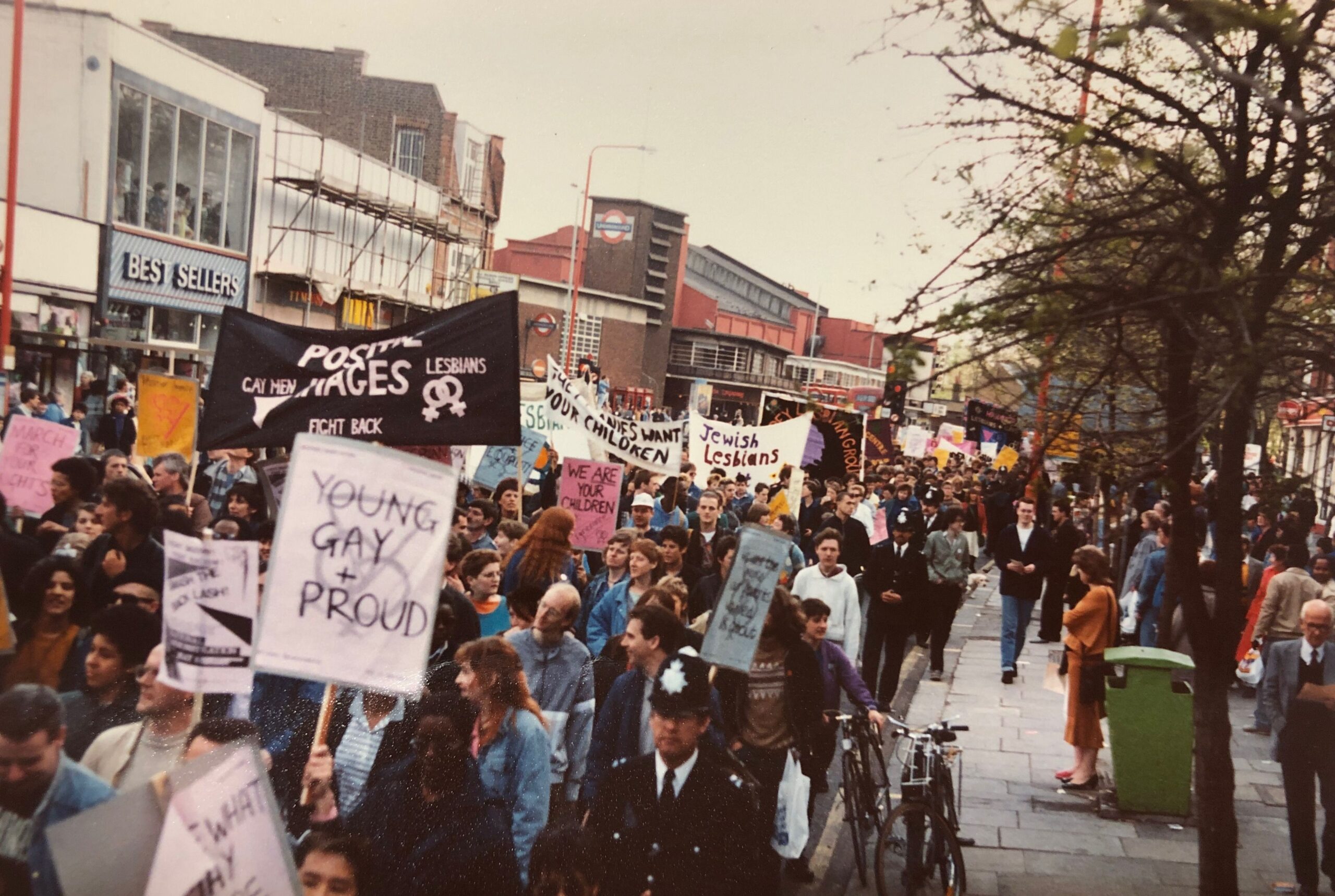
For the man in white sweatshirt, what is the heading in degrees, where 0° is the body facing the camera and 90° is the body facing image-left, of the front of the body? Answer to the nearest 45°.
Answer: approximately 0°

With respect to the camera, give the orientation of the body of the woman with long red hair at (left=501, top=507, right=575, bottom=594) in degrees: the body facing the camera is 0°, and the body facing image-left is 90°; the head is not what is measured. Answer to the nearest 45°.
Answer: approximately 225°

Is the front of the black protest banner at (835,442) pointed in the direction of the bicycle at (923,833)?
yes

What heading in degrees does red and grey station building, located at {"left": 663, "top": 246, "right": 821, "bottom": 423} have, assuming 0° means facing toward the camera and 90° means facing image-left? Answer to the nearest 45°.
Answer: approximately 315°

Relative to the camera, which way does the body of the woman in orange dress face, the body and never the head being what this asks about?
to the viewer's left

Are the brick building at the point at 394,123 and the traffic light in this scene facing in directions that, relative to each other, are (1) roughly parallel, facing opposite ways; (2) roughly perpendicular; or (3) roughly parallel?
roughly perpendicular
